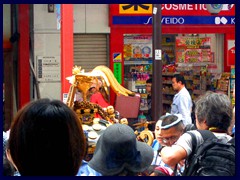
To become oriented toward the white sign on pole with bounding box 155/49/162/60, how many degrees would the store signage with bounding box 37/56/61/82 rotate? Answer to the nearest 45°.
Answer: approximately 45° to its left

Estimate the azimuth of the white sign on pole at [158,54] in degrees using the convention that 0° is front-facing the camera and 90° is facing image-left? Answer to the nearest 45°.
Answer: approximately 0°

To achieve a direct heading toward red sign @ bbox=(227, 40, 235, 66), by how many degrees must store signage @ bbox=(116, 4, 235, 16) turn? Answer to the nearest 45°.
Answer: approximately 90° to its left

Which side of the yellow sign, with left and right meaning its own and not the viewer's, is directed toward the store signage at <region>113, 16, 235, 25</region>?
left

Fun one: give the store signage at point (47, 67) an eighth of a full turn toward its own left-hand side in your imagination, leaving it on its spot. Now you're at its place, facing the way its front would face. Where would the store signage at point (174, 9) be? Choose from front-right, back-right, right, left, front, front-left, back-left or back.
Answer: front-left

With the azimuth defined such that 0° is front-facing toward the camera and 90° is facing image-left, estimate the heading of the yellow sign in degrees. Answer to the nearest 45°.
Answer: approximately 0°

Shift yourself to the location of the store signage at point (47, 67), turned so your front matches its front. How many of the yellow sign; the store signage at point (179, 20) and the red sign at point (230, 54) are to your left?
3

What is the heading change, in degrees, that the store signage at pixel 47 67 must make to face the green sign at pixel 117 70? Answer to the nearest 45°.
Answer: approximately 90° to its left

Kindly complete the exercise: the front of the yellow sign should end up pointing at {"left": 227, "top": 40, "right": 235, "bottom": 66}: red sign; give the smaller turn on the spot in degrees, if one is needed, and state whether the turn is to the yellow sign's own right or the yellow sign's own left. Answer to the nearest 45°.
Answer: approximately 90° to the yellow sign's own left
